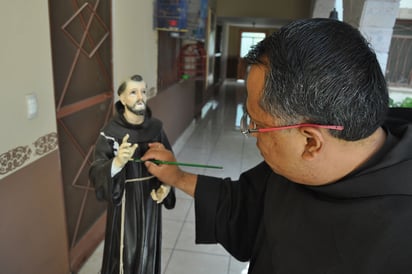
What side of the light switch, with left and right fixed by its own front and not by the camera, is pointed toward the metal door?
left

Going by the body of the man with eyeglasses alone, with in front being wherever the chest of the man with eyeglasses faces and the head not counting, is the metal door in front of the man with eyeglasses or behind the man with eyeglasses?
in front

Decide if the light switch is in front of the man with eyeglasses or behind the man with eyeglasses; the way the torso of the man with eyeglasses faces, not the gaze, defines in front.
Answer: in front

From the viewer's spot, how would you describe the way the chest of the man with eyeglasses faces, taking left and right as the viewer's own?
facing away from the viewer and to the left of the viewer

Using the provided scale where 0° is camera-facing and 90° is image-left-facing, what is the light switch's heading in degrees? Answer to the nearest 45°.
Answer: approximately 315°

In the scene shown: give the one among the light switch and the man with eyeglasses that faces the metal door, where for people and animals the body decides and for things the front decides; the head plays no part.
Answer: the man with eyeglasses

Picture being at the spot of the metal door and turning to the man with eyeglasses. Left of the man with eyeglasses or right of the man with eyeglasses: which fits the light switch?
right

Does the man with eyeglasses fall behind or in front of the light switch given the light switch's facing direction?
in front
